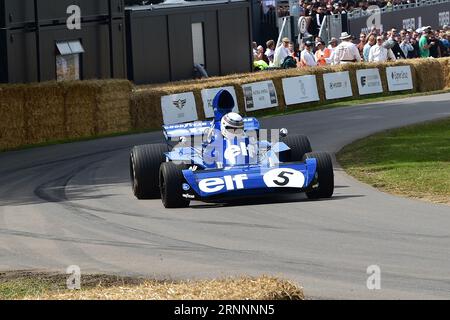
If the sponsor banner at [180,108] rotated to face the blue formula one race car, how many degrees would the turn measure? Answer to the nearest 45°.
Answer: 0° — it already faces it

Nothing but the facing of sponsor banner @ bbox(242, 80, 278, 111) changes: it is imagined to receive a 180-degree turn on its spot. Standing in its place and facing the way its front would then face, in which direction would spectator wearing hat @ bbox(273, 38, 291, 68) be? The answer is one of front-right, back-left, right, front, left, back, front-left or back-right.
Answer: front

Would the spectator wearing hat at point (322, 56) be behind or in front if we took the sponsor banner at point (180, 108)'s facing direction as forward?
behind

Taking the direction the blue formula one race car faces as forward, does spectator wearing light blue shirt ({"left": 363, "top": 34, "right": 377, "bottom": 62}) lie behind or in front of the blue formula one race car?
behind

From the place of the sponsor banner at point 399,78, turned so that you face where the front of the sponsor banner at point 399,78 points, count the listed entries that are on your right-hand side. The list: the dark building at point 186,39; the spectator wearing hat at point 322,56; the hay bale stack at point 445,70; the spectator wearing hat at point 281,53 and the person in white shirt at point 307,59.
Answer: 4

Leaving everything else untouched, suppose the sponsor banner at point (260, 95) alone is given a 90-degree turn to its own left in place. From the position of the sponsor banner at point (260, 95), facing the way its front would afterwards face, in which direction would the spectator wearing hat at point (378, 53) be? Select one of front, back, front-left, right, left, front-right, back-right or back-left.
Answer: front-left

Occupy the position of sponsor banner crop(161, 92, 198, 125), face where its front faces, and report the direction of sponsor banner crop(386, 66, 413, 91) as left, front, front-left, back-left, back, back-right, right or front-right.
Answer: back-left

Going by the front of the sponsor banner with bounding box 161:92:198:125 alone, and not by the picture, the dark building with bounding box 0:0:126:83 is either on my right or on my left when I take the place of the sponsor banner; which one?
on my right

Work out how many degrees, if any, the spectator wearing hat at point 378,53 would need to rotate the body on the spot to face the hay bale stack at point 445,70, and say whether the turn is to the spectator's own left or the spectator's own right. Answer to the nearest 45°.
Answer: approximately 90° to the spectator's own left

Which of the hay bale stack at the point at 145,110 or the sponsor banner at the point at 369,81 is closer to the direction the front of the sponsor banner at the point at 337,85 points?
the hay bale stack

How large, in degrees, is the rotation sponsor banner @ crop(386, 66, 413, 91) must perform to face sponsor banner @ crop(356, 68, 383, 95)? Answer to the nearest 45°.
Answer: approximately 45° to its right
